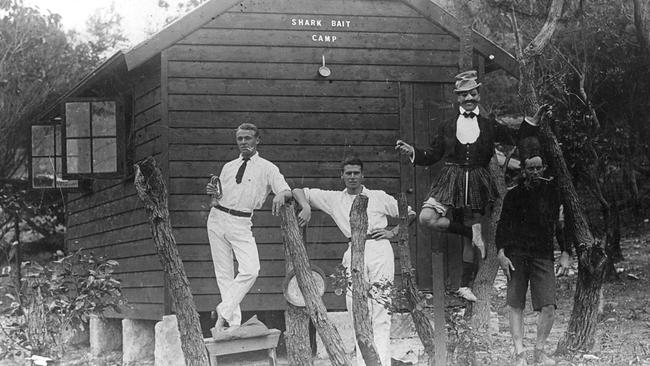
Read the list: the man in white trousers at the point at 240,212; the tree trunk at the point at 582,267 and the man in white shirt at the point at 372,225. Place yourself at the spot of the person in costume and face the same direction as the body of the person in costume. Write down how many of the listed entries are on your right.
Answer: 2

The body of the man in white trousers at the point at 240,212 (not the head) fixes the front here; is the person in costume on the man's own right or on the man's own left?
on the man's own left

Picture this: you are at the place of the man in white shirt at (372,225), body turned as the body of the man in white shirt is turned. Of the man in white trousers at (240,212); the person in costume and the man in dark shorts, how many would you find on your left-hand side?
2

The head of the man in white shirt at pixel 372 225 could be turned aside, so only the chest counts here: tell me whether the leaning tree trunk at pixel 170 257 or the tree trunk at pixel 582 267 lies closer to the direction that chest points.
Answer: the leaning tree trunk

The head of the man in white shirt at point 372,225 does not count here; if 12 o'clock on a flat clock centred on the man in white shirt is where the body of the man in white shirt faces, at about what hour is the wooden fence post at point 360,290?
The wooden fence post is roughly at 12 o'clock from the man in white shirt.
